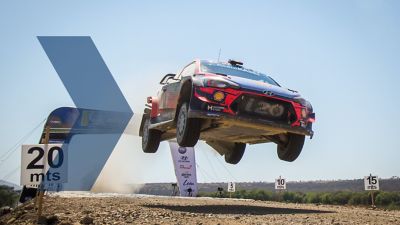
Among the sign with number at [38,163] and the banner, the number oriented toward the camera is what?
2

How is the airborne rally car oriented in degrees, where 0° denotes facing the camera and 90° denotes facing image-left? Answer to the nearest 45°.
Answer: approximately 315°

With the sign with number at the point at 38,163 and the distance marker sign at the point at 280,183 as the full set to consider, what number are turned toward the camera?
2

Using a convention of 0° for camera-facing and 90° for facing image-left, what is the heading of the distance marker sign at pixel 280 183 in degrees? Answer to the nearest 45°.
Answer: approximately 0°

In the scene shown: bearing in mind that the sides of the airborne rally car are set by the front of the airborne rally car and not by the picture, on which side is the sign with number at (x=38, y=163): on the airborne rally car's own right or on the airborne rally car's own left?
on the airborne rally car's own right

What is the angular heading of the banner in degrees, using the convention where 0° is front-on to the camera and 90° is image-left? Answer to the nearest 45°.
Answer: approximately 0°
